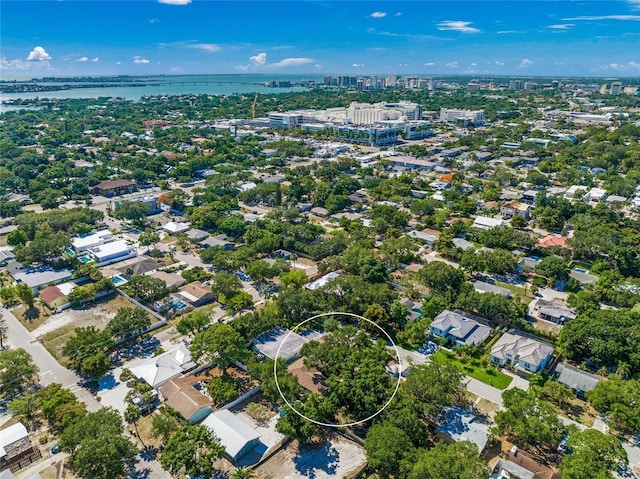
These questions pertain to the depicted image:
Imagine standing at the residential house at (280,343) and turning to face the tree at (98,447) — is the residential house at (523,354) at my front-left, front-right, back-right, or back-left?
back-left

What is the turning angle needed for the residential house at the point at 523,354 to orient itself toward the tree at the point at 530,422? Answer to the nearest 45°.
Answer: approximately 45° to its left

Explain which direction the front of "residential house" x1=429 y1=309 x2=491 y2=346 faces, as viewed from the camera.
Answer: facing the viewer and to the left of the viewer

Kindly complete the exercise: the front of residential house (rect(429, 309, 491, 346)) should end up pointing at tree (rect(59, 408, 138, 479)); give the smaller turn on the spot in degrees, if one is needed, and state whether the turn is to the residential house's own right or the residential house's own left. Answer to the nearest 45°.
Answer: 0° — it already faces it

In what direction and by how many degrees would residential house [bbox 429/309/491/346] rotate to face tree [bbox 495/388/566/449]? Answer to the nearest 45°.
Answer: approximately 90° to its left

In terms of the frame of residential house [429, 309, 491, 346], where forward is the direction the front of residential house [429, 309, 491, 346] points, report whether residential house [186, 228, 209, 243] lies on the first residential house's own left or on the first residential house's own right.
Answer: on the first residential house's own right

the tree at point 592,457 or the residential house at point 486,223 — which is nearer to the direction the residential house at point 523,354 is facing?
the tree

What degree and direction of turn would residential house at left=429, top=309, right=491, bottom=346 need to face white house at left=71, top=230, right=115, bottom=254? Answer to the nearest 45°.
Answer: approximately 45° to its right

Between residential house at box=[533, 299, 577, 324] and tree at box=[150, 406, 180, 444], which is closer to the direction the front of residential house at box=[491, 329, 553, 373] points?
the tree

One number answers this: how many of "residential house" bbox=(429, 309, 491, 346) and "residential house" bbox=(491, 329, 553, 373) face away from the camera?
0
